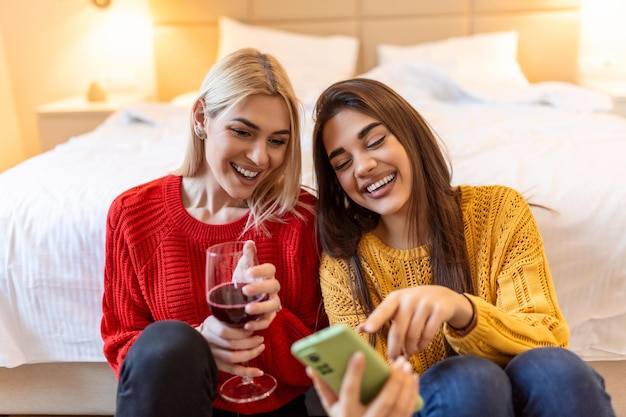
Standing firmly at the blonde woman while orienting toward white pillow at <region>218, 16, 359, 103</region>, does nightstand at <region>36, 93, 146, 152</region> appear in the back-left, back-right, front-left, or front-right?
front-left

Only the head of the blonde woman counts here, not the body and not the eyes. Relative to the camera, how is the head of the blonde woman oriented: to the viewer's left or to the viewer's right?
to the viewer's right

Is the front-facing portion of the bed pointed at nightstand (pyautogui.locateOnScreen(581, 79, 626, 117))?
no

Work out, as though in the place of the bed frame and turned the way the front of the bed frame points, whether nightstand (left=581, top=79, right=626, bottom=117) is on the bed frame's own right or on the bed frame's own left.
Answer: on the bed frame's own left

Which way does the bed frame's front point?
toward the camera

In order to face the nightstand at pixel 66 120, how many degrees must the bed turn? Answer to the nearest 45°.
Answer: approximately 135° to its right

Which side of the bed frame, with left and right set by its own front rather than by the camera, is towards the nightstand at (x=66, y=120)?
right
